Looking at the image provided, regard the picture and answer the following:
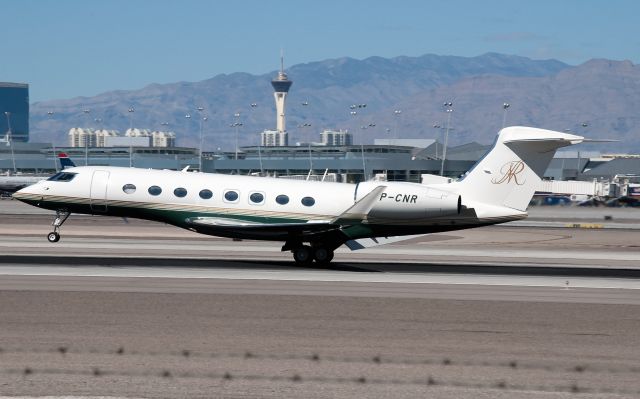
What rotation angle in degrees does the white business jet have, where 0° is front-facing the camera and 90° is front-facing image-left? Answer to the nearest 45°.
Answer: approximately 90°
